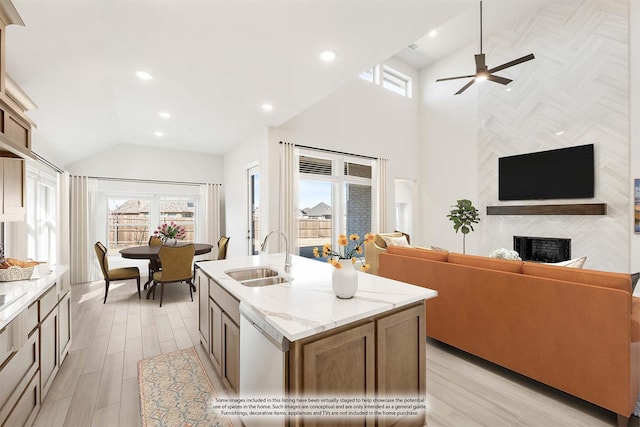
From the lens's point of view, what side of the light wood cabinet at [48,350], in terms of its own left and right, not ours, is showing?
right

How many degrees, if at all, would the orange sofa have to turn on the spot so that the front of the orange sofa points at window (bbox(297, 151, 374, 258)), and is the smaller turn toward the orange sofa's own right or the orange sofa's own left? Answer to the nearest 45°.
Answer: approximately 90° to the orange sofa's own left

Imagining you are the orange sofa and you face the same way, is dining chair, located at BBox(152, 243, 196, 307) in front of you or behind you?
behind

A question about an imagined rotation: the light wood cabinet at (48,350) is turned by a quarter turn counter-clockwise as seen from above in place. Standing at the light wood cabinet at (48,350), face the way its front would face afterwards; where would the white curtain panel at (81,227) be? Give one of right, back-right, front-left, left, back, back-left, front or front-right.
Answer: front

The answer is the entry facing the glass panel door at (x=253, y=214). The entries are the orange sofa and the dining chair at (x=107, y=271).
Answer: the dining chair

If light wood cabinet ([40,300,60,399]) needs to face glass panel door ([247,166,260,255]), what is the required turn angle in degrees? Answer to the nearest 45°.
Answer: approximately 45° to its left

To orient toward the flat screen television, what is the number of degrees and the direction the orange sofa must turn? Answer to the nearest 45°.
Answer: approximately 45° to its left

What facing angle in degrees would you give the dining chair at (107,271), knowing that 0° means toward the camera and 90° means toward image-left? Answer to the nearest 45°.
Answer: approximately 270°

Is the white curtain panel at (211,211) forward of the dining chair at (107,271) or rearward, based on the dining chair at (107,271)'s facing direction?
forward

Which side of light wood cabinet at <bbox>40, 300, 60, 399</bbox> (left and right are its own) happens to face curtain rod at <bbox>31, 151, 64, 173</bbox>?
left

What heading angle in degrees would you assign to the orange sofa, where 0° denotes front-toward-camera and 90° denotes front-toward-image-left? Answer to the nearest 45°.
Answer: approximately 225°

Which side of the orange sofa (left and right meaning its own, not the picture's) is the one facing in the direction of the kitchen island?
back
